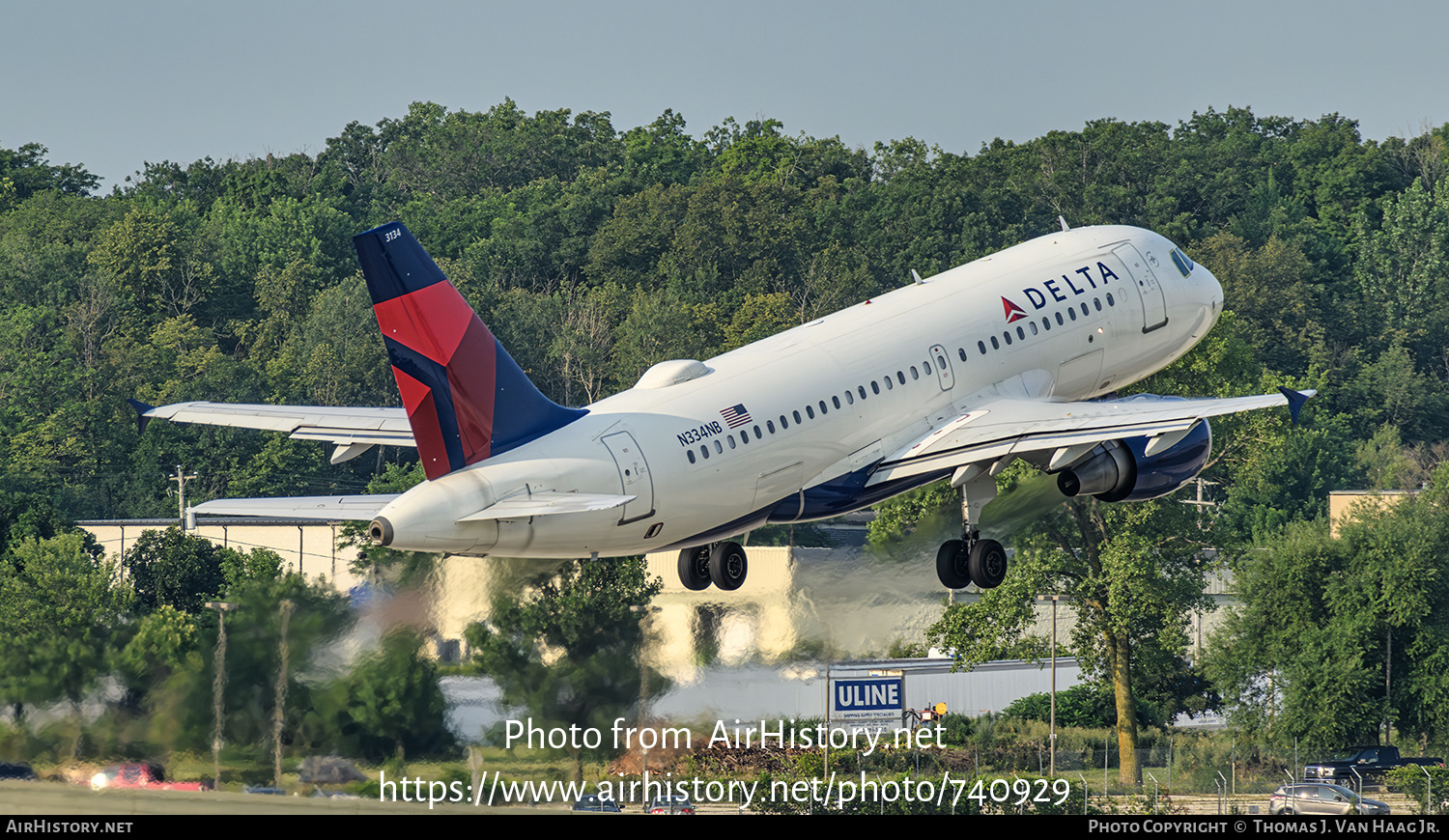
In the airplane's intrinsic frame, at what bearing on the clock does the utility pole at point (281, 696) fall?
The utility pole is roughly at 7 o'clock from the airplane.

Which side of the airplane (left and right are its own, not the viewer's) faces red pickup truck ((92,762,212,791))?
back

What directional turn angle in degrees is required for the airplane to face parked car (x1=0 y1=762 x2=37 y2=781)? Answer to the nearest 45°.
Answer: approximately 135° to its left

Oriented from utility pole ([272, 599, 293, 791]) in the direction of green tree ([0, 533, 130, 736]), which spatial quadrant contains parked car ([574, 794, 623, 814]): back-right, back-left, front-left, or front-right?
back-right

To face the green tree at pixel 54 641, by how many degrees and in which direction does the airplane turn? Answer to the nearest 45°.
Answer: approximately 135° to its left

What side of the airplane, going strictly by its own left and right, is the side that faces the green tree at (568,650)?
left

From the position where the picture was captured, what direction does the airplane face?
facing away from the viewer and to the right of the viewer
